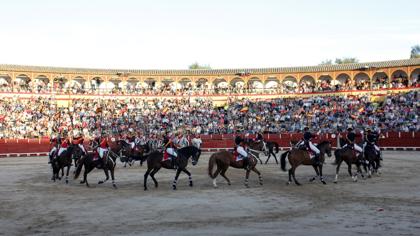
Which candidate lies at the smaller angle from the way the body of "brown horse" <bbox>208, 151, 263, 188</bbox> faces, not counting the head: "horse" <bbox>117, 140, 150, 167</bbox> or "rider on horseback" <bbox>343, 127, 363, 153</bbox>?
the rider on horseback

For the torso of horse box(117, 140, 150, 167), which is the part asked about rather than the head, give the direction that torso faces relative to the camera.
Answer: to the viewer's left

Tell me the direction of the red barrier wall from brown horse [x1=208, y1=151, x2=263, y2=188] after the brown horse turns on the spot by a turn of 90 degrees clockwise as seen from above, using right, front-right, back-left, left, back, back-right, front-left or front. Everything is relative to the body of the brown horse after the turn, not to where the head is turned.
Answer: back

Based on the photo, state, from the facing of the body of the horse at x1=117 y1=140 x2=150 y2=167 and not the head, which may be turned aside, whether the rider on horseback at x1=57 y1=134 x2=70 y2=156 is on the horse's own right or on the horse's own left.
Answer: on the horse's own left
